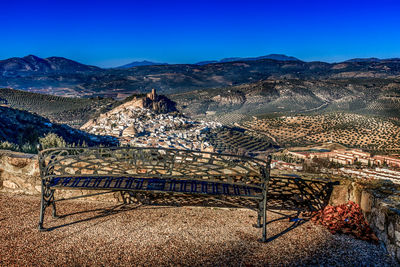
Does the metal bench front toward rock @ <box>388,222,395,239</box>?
no

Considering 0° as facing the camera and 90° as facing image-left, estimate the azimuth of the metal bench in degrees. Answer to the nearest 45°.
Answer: approximately 180°

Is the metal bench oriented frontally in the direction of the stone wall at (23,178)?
no

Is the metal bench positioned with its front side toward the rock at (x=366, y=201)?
no

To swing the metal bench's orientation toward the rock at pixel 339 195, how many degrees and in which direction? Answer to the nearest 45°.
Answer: approximately 90° to its right

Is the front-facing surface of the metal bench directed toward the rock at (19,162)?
no

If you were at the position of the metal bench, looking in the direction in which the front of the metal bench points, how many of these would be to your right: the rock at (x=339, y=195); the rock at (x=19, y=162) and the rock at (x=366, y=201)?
2

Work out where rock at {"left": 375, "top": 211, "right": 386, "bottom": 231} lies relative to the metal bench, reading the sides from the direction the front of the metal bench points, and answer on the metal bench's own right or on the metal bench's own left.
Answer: on the metal bench's own right
